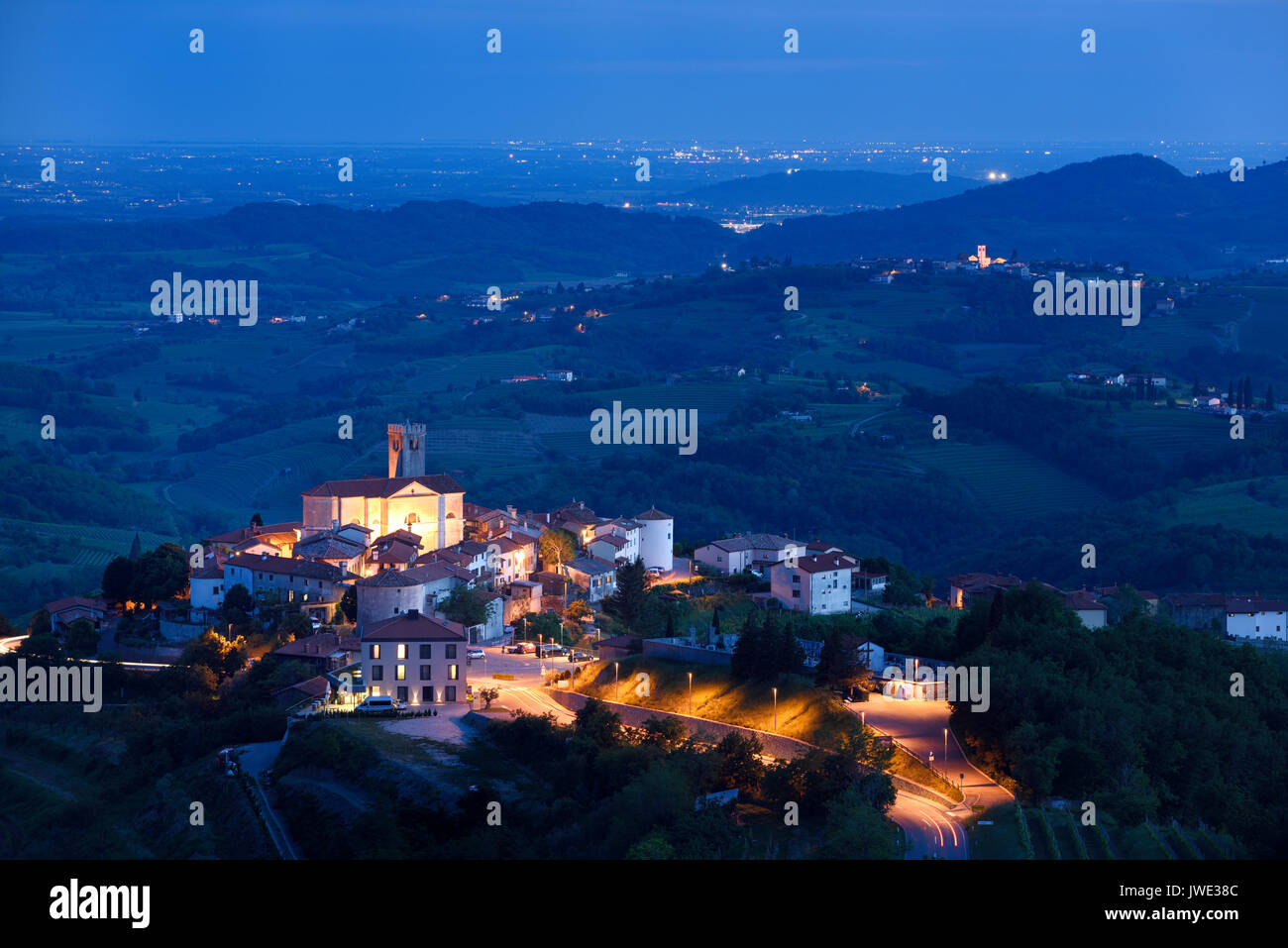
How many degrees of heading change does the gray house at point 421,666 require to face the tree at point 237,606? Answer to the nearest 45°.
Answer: approximately 135° to its right

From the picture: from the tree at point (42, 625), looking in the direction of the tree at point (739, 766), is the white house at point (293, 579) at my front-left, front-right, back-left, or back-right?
front-left

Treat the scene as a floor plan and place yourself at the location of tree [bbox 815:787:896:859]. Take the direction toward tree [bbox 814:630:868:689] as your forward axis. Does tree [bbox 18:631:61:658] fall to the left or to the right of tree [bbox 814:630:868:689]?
left

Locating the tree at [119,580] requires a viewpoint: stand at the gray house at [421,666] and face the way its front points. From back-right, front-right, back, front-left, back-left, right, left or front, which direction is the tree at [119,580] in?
back-right

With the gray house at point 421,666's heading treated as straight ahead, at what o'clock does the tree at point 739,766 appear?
The tree is roughly at 11 o'clock from the gray house.

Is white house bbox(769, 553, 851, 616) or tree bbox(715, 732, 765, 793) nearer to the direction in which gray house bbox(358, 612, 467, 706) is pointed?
the tree

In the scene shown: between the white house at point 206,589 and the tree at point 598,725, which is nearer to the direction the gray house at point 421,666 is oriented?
the tree

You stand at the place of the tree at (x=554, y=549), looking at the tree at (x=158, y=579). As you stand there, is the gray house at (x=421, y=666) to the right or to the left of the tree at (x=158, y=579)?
left

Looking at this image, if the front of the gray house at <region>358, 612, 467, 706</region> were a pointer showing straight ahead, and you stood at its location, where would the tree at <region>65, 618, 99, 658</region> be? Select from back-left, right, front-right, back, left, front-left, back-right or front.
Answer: back-right

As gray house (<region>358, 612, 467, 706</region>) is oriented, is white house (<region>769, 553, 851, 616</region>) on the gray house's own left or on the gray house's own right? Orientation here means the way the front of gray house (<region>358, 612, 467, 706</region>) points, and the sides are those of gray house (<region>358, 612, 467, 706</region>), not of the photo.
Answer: on the gray house's own left

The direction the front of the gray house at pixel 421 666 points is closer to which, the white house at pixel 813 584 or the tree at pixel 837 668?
the tree

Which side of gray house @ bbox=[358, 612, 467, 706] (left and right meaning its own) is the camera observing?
front
